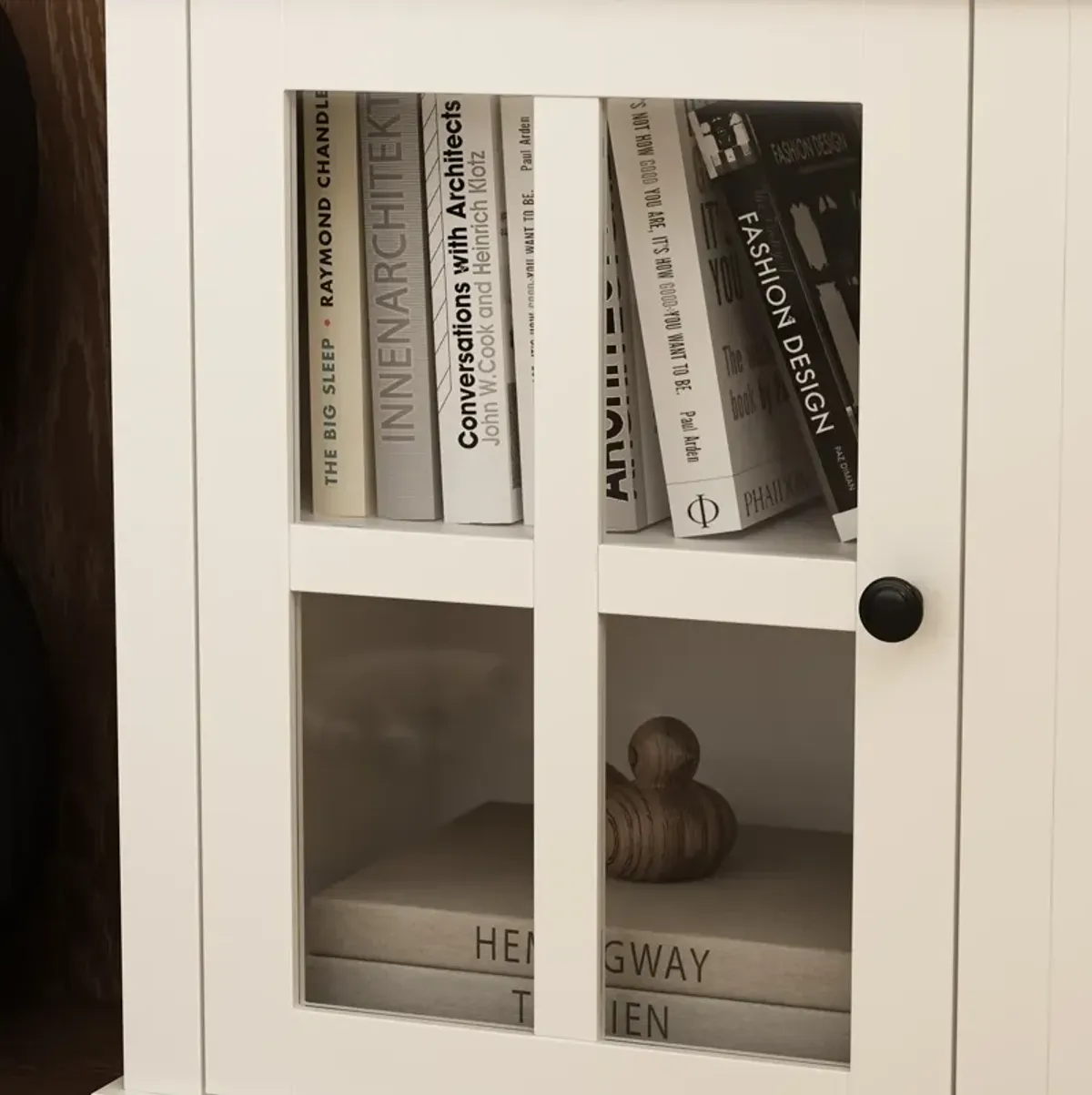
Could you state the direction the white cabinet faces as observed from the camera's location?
facing the viewer
